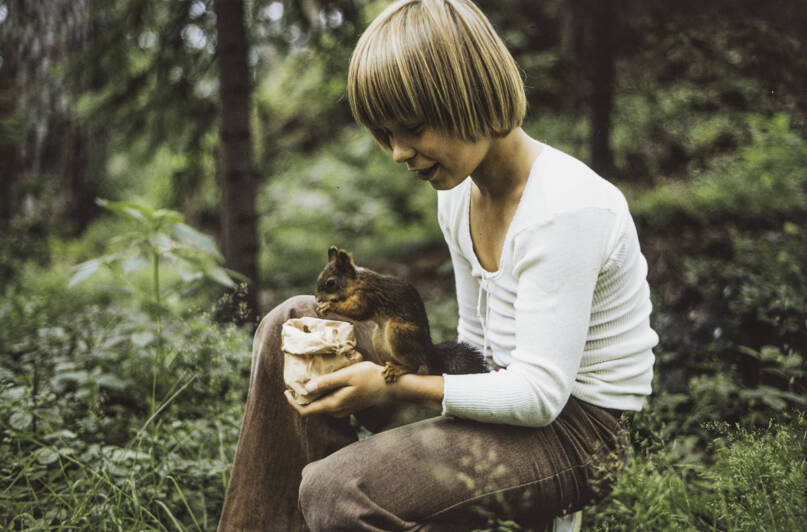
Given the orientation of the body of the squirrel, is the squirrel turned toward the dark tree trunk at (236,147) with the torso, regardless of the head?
no

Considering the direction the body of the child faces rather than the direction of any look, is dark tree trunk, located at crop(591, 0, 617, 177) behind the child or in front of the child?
behind

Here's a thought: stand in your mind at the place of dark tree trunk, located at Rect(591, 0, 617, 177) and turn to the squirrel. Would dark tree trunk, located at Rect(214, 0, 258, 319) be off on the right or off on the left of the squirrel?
right

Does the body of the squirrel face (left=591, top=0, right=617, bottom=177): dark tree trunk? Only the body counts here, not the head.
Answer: no

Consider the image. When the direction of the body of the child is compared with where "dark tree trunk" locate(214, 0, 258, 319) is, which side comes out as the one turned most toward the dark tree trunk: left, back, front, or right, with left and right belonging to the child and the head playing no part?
right

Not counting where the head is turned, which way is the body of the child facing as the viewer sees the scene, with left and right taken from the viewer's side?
facing the viewer and to the left of the viewer

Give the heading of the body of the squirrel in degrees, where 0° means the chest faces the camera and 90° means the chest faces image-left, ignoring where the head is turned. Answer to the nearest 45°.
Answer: approximately 90°
